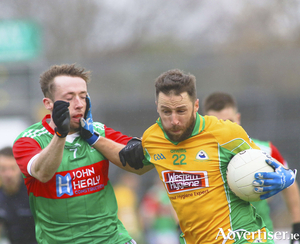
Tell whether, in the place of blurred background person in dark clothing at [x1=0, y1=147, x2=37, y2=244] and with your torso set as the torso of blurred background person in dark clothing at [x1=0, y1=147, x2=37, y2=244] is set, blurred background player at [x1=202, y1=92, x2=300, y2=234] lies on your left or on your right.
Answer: on your left
